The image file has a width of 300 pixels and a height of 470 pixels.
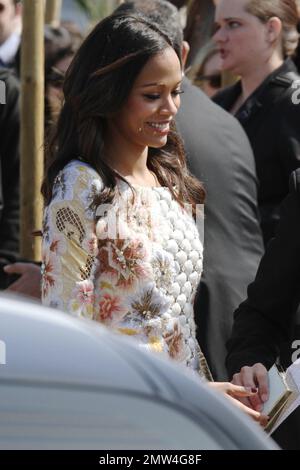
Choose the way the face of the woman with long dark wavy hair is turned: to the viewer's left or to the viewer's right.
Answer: to the viewer's right

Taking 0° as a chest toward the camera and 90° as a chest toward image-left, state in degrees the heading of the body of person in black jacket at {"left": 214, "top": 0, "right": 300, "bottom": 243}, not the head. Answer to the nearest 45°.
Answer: approximately 45°

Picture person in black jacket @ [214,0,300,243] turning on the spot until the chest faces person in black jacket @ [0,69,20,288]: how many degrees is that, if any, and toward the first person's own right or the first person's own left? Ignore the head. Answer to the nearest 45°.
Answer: approximately 45° to the first person's own right

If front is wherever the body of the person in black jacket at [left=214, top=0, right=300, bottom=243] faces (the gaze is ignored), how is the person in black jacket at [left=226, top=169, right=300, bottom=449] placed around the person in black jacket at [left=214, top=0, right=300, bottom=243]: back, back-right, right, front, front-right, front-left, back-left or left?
front-left

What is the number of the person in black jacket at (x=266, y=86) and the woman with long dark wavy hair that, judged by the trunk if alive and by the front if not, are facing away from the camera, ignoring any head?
0
